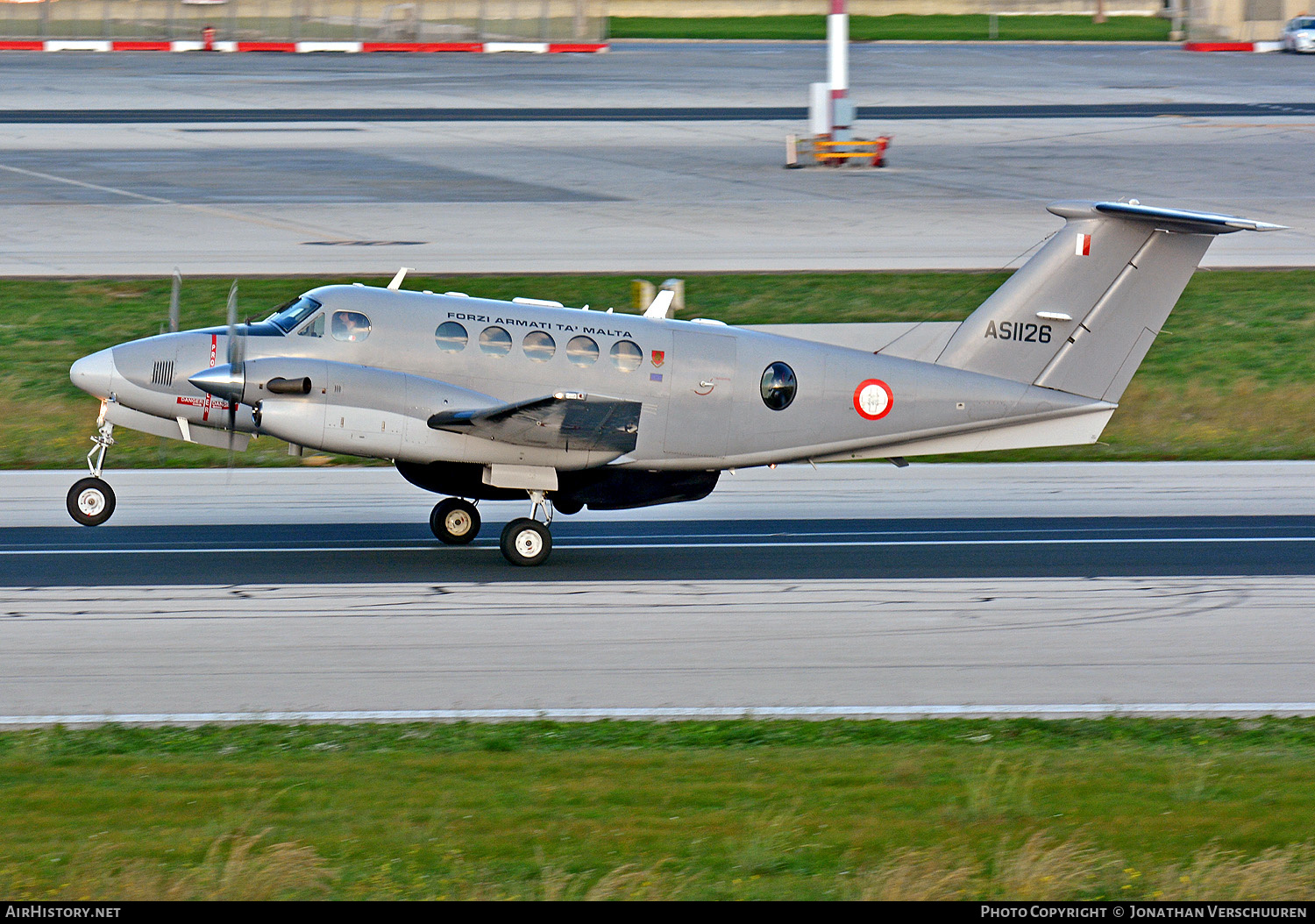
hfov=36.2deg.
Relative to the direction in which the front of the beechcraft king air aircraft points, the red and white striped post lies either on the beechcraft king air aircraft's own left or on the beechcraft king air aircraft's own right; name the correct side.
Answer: on the beechcraft king air aircraft's own right

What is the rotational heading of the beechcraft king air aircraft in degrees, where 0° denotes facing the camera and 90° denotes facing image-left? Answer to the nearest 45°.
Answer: approximately 90°
